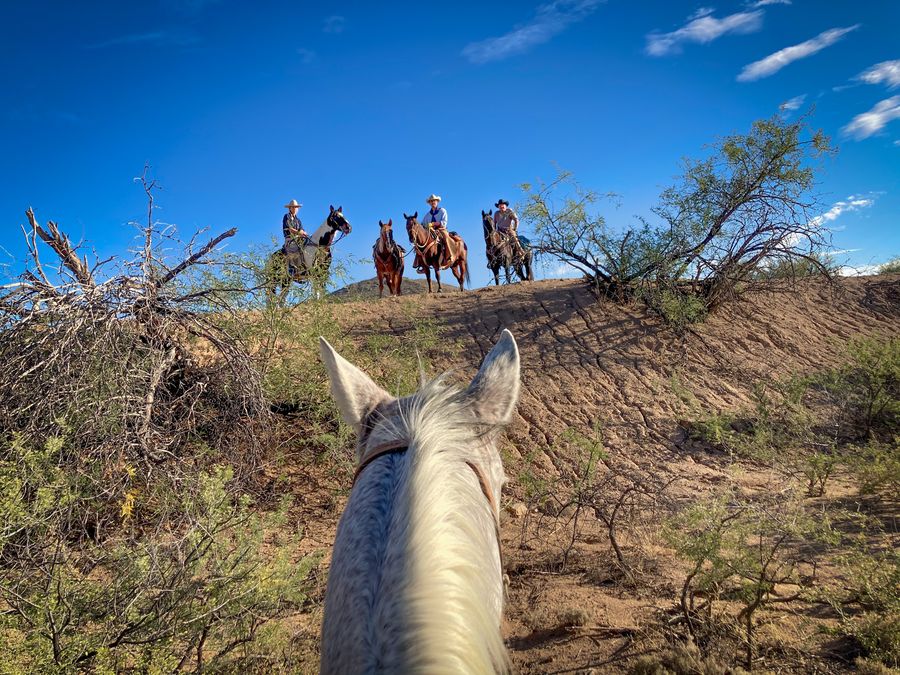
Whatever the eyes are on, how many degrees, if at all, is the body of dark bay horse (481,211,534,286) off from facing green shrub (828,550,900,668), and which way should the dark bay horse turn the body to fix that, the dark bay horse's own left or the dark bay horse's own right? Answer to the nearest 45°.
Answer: approximately 45° to the dark bay horse's own left

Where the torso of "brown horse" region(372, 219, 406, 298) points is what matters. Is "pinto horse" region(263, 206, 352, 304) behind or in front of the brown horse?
in front

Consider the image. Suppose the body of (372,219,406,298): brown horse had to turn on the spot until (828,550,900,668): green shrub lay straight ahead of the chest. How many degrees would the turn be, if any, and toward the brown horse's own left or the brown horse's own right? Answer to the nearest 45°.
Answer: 0° — it already faces it

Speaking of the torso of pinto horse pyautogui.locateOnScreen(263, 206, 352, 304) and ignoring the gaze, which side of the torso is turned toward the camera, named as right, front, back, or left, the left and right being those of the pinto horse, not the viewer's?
right

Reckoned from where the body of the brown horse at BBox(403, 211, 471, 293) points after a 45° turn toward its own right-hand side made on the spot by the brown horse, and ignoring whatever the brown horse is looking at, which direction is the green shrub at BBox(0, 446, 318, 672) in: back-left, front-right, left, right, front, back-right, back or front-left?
left

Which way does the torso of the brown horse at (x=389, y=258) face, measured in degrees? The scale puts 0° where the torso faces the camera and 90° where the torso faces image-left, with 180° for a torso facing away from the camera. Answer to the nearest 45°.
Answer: approximately 0°

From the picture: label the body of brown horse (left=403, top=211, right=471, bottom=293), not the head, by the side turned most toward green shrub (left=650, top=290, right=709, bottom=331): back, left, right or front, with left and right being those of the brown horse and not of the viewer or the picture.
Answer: left

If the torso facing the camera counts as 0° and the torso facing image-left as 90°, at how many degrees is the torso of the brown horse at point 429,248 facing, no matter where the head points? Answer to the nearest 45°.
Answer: approximately 45°

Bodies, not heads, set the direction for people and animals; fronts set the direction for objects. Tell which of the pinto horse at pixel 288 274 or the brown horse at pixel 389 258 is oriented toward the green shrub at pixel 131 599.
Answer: the brown horse

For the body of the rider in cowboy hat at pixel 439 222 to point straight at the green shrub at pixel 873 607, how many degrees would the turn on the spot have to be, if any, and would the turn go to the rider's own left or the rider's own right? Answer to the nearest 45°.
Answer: approximately 45° to the rider's own left

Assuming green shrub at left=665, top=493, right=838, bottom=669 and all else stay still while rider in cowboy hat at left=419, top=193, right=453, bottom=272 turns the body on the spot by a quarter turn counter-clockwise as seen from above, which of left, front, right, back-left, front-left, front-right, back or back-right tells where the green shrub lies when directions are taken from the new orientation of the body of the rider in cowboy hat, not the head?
front-right

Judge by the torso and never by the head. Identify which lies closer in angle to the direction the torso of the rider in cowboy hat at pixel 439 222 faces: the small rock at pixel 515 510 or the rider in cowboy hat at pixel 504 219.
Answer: the small rock

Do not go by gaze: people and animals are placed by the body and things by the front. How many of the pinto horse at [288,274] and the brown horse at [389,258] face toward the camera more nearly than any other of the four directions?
1
